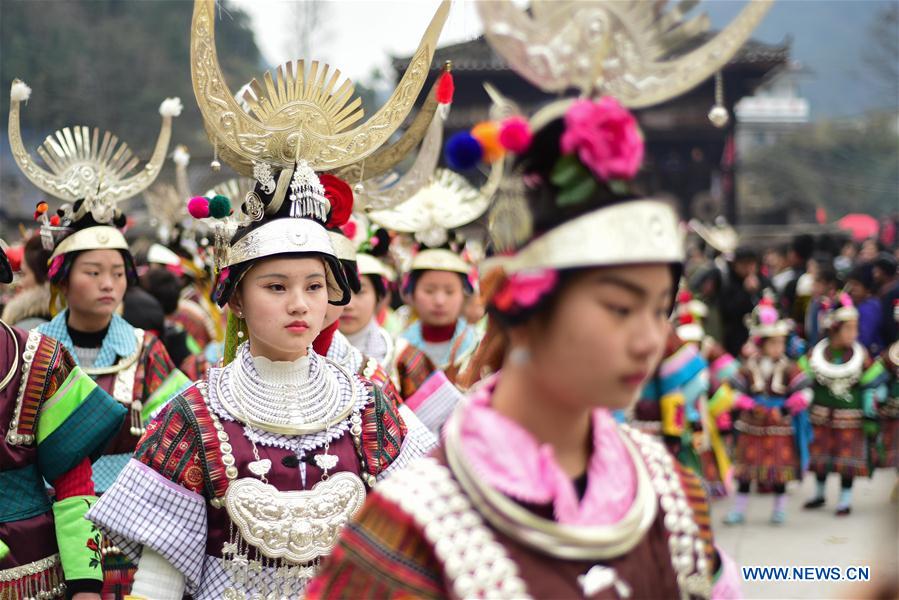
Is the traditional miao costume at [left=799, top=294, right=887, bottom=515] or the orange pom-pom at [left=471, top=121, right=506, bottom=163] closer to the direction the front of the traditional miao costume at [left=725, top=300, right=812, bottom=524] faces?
the orange pom-pom

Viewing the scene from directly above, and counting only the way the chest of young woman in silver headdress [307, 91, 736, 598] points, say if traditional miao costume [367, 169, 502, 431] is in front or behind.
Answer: behind

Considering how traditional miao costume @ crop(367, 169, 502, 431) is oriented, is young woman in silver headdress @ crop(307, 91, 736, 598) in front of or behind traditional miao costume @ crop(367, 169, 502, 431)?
in front

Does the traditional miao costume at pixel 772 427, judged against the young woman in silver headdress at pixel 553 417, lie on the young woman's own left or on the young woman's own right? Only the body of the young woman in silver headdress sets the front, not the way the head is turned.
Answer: on the young woman's own left

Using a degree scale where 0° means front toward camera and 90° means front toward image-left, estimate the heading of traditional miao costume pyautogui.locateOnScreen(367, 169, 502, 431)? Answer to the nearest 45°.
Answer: approximately 0°

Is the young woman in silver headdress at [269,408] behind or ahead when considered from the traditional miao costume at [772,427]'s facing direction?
ahead

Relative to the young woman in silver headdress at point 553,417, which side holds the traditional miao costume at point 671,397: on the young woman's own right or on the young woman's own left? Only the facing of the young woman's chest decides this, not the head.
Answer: on the young woman's own left

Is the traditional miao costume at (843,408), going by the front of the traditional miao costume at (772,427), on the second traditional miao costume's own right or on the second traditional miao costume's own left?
on the second traditional miao costume's own left
